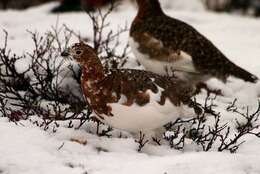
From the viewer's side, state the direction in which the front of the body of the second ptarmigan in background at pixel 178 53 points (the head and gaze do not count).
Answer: to the viewer's left

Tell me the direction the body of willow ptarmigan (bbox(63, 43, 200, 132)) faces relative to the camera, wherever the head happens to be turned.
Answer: to the viewer's left

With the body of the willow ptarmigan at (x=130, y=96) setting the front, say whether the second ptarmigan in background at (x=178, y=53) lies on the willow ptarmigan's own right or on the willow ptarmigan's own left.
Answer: on the willow ptarmigan's own right

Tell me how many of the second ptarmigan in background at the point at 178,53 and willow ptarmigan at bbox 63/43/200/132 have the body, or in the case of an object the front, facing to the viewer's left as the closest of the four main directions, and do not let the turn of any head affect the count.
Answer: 2

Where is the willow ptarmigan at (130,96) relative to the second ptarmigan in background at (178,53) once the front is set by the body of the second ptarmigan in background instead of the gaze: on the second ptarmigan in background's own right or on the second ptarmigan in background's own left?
on the second ptarmigan in background's own left
